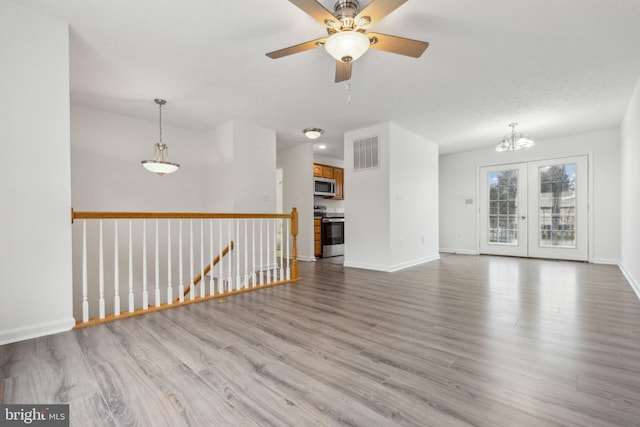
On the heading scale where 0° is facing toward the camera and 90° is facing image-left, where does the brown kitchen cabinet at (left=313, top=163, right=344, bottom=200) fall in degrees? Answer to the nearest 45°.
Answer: approximately 315°

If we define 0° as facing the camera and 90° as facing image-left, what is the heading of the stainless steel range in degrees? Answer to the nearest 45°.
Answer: approximately 315°

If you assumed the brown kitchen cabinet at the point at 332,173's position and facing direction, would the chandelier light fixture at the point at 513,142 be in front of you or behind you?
in front

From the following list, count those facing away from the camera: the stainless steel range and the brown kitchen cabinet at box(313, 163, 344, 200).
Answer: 0
